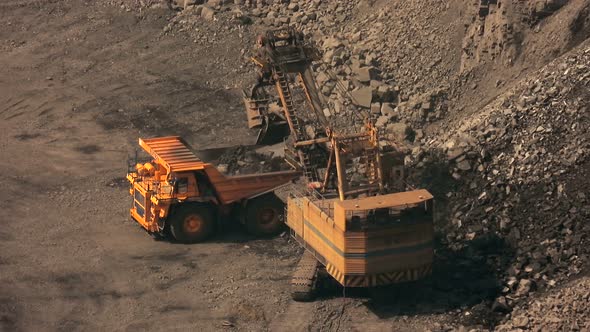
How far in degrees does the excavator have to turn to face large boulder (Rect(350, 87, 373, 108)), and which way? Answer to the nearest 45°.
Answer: approximately 45° to its right

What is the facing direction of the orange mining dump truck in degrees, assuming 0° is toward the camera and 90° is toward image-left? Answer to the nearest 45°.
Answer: approximately 45°

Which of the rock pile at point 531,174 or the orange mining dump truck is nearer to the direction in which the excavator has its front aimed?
the orange mining dump truck

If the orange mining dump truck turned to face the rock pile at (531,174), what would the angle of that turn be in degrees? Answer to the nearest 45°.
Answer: approximately 135° to its left

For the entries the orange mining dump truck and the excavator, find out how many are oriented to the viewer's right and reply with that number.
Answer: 0

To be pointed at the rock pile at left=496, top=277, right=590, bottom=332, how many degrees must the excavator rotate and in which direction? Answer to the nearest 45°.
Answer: approximately 180°

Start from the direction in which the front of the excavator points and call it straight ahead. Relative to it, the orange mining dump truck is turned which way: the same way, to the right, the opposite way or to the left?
to the left

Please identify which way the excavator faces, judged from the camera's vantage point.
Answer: facing away from the viewer and to the left of the viewer

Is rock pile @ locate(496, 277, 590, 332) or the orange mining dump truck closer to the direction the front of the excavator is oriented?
the orange mining dump truck

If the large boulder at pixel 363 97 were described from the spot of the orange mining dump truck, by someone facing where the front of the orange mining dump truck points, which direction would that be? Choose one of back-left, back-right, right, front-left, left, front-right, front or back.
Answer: back

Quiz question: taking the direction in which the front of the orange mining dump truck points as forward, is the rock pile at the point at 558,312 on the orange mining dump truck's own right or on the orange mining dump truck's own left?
on the orange mining dump truck's own left
